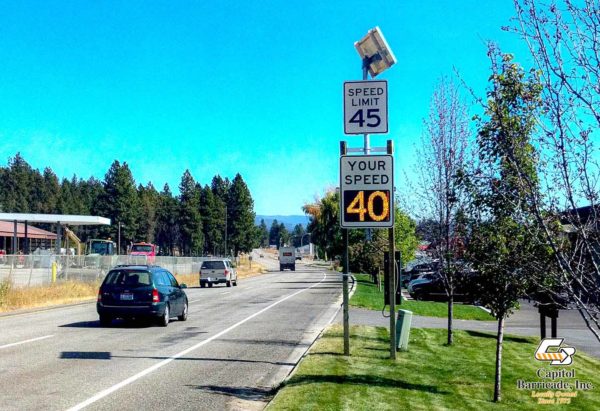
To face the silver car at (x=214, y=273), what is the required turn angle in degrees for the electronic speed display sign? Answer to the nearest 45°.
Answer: approximately 180°

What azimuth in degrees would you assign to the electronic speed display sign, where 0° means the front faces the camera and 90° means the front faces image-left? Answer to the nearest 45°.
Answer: approximately 0°

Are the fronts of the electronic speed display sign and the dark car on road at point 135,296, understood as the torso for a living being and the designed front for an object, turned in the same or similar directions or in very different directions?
very different directions

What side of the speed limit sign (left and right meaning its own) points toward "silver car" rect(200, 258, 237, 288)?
back

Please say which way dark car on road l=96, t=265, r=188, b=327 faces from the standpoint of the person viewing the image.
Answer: facing away from the viewer and to the right of the viewer

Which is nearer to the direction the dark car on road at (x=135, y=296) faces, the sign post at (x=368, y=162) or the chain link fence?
the chain link fence

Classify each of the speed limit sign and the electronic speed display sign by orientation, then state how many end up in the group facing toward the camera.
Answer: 2

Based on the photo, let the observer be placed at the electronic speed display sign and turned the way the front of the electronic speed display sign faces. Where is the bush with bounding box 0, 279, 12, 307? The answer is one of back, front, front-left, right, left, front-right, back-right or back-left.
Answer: back-right

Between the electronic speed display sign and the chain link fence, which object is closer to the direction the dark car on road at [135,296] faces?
the chain link fence
